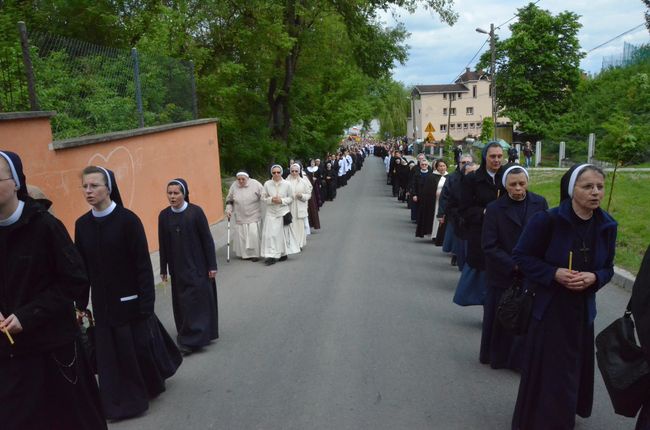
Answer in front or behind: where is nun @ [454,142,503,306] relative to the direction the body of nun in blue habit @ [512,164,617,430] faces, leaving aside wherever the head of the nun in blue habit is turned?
behind

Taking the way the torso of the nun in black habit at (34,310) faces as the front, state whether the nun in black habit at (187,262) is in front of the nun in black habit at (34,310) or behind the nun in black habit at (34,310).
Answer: behind

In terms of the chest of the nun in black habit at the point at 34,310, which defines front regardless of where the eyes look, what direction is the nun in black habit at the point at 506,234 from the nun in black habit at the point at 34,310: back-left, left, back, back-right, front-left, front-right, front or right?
back-left

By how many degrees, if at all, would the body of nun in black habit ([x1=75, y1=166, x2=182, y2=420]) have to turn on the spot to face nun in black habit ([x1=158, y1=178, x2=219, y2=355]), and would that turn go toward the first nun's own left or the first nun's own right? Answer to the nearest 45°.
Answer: approximately 180°

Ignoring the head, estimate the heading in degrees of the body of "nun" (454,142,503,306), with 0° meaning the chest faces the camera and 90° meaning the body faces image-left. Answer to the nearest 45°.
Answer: approximately 315°

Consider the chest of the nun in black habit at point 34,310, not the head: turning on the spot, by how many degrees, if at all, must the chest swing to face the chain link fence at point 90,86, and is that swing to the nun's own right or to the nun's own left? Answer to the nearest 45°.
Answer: approximately 135° to the nun's own right

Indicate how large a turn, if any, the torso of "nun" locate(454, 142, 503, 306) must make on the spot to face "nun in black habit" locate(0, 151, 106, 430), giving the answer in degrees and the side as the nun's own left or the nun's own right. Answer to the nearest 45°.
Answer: approximately 90° to the nun's own right

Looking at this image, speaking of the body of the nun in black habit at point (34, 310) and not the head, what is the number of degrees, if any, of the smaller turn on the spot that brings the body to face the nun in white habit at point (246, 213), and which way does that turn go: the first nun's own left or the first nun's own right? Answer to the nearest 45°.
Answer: approximately 180°

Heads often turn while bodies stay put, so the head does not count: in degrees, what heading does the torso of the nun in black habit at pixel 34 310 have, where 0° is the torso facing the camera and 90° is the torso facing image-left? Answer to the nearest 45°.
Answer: approximately 45°

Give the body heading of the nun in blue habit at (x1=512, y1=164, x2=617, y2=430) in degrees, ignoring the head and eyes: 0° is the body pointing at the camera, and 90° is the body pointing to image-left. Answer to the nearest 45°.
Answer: approximately 315°

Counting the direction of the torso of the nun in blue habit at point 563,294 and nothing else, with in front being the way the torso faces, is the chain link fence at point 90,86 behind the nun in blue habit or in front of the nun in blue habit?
behind
